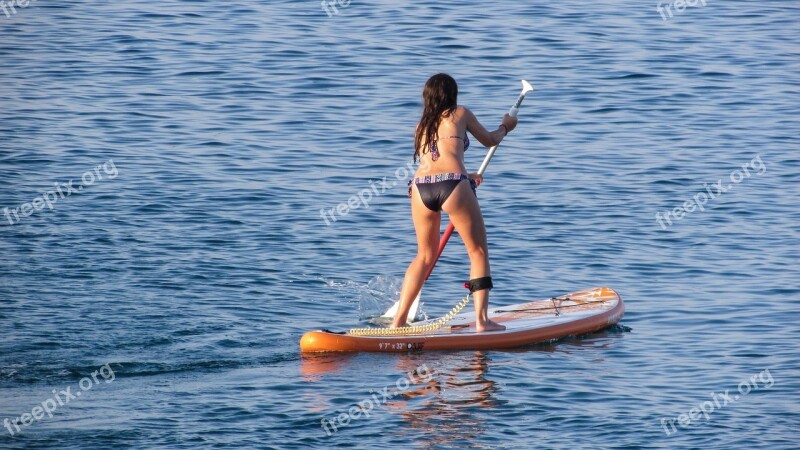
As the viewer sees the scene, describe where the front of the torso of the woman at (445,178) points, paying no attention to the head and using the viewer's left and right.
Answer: facing away from the viewer and to the right of the viewer
